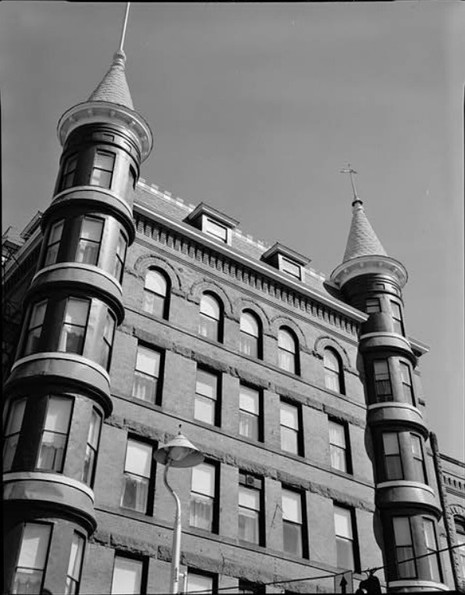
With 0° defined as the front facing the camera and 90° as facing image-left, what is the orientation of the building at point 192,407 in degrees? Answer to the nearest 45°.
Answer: approximately 315°
